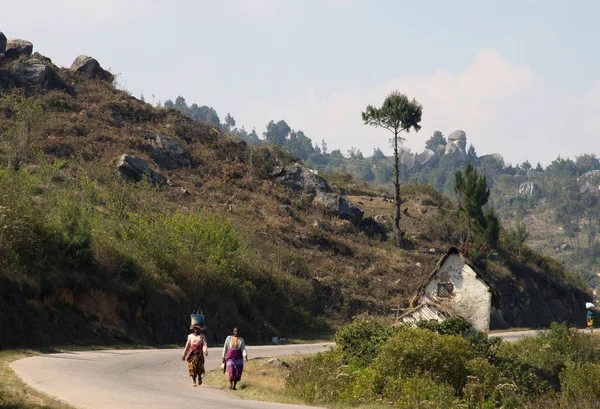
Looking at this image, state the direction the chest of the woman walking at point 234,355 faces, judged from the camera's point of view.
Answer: toward the camera

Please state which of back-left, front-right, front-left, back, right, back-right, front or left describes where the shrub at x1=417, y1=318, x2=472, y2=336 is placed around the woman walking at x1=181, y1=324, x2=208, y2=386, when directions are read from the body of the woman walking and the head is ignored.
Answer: back-left

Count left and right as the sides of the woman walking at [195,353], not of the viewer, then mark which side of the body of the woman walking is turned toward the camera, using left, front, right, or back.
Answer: front

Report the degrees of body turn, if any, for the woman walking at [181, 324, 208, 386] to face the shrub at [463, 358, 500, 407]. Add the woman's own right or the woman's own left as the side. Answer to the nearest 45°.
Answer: approximately 90° to the woman's own left

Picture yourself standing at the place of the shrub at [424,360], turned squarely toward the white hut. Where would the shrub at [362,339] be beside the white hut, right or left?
left

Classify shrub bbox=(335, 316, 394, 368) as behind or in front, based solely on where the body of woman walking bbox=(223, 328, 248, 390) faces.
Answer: behind

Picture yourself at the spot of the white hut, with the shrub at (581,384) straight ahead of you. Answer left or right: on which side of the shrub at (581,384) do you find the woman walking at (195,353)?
right

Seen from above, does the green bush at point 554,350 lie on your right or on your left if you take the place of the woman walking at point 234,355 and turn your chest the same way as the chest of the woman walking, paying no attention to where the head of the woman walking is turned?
on your left

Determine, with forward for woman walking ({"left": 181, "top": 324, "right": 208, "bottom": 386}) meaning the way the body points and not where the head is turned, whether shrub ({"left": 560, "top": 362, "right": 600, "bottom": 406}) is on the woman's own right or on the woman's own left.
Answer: on the woman's own left
